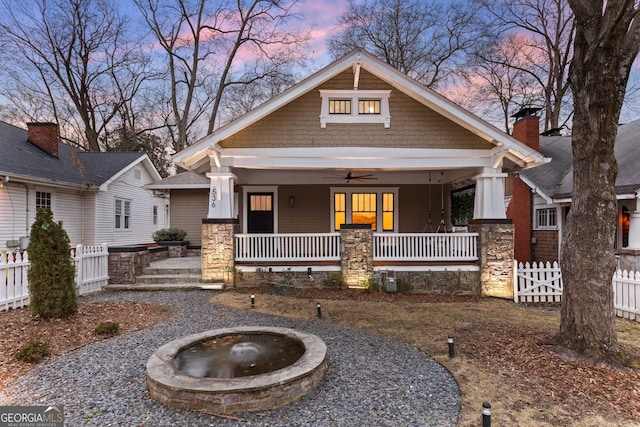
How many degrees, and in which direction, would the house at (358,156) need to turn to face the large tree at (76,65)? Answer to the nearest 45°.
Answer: approximately 135° to its right

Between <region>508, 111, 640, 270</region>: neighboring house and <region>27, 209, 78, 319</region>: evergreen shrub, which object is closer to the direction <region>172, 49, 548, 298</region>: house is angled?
the evergreen shrub

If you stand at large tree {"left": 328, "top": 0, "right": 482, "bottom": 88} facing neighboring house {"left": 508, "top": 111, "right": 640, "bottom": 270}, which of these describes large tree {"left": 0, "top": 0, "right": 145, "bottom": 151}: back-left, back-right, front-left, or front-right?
back-right

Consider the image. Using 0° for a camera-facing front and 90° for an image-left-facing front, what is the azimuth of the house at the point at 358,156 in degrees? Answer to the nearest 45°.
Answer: approximately 0°

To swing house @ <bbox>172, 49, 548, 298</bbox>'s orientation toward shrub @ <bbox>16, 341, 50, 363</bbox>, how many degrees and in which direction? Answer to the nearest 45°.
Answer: approximately 45° to its right

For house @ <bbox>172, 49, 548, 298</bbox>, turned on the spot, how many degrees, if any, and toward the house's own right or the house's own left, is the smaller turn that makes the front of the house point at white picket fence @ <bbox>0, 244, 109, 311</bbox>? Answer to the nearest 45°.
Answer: approximately 90° to the house's own right

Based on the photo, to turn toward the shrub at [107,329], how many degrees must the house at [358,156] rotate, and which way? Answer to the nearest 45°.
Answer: approximately 45° to its right
